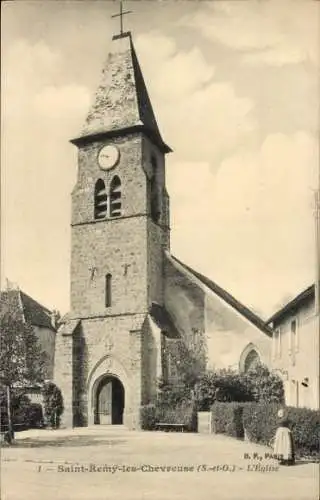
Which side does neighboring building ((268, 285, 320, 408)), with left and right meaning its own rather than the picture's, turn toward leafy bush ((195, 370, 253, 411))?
right

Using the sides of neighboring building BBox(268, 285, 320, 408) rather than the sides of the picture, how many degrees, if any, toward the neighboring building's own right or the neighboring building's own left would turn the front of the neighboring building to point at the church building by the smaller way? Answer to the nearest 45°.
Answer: approximately 90° to the neighboring building's own right

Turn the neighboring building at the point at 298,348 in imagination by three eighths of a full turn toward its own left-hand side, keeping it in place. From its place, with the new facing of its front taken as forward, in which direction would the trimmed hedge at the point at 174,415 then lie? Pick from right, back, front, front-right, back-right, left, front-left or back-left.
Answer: back-left

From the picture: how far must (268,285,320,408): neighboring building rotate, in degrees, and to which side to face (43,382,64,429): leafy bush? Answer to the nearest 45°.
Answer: approximately 90° to its right

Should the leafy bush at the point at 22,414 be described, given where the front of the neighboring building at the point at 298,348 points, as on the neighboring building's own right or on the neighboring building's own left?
on the neighboring building's own right

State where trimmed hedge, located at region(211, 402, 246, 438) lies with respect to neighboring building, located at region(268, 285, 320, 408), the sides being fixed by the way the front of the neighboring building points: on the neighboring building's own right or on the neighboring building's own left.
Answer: on the neighboring building's own right

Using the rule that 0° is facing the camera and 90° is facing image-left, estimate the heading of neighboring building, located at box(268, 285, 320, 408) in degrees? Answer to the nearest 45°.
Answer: approximately 45°
